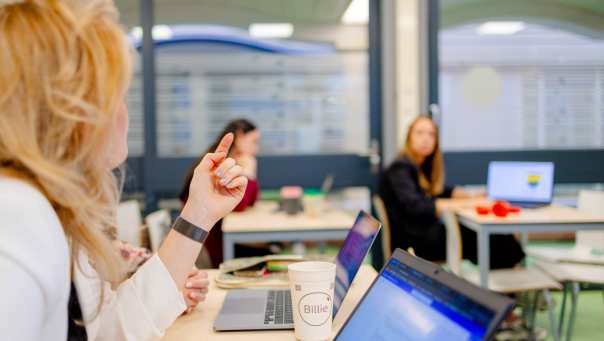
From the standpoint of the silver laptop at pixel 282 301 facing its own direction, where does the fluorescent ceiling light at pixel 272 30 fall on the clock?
The fluorescent ceiling light is roughly at 3 o'clock from the silver laptop.

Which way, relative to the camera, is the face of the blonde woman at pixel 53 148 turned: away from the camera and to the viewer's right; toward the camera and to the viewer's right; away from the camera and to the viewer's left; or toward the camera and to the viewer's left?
away from the camera and to the viewer's right

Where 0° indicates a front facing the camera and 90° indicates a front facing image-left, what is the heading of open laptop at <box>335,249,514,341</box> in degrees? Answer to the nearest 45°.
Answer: approximately 45°

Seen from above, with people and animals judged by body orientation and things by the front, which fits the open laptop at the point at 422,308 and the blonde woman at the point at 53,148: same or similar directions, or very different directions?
very different directions

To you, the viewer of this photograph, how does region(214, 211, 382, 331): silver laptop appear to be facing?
facing to the left of the viewer

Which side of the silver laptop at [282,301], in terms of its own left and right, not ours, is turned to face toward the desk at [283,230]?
right

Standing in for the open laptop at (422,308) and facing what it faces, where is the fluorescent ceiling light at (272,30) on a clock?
The fluorescent ceiling light is roughly at 4 o'clock from the open laptop.

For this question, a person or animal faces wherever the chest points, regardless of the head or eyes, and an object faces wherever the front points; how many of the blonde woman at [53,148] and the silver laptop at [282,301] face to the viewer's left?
1

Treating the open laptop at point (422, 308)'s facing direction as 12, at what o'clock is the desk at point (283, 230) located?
The desk is roughly at 4 o'clock from the open laptop.

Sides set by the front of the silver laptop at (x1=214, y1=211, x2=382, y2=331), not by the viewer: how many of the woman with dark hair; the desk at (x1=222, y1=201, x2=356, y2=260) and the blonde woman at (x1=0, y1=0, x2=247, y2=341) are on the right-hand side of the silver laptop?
2

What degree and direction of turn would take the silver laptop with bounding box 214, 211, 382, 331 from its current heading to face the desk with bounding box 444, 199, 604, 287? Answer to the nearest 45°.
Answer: approximately 135° to its right
